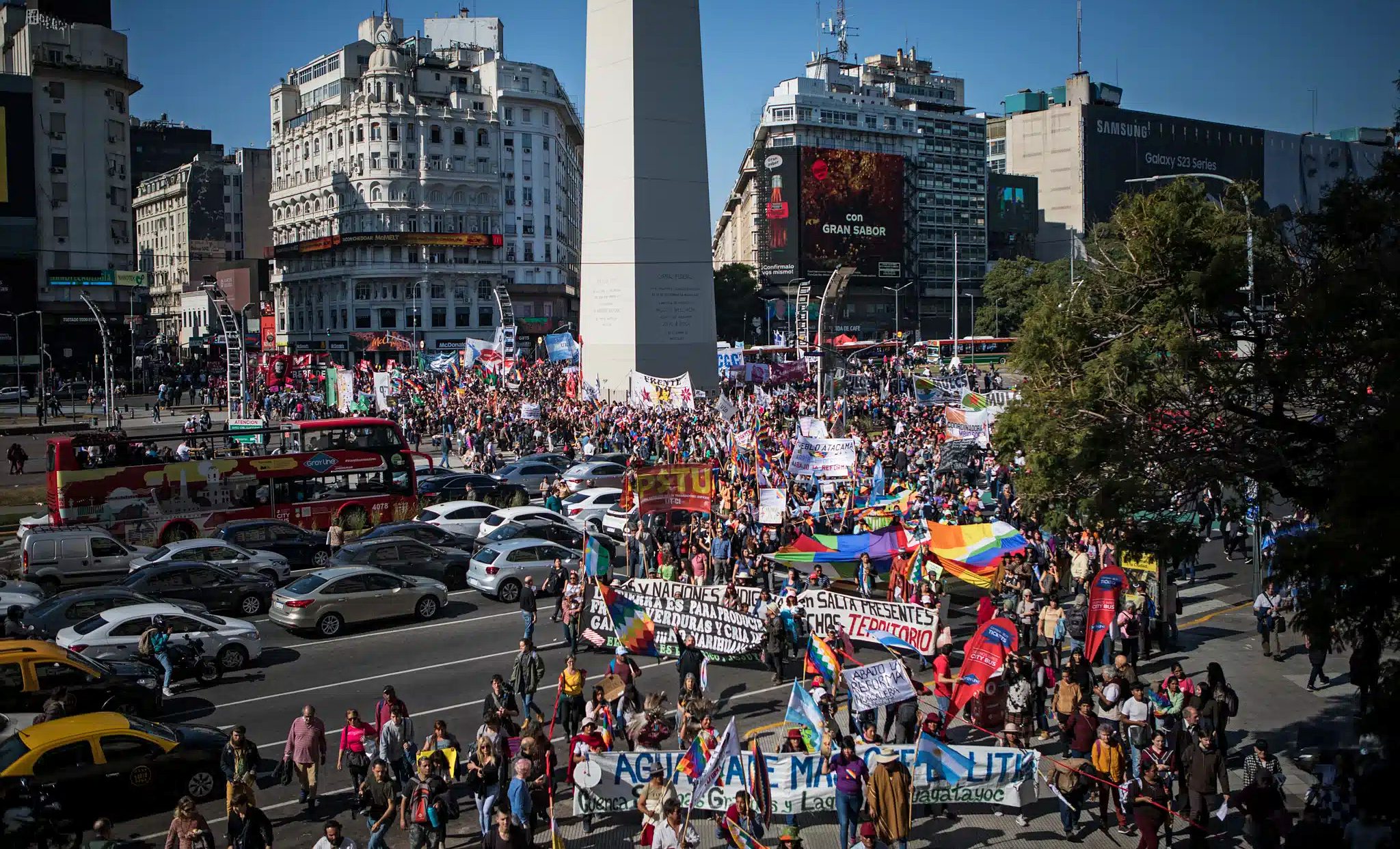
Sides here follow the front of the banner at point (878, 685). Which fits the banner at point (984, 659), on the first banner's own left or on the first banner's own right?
on the first banner's own left

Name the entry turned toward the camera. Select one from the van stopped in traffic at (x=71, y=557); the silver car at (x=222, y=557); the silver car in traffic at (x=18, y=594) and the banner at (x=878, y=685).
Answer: the banner

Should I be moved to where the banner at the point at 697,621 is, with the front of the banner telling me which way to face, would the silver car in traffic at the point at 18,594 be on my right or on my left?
on my right

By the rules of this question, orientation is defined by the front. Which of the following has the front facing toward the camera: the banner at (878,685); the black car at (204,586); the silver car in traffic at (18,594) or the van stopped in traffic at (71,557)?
the banner
